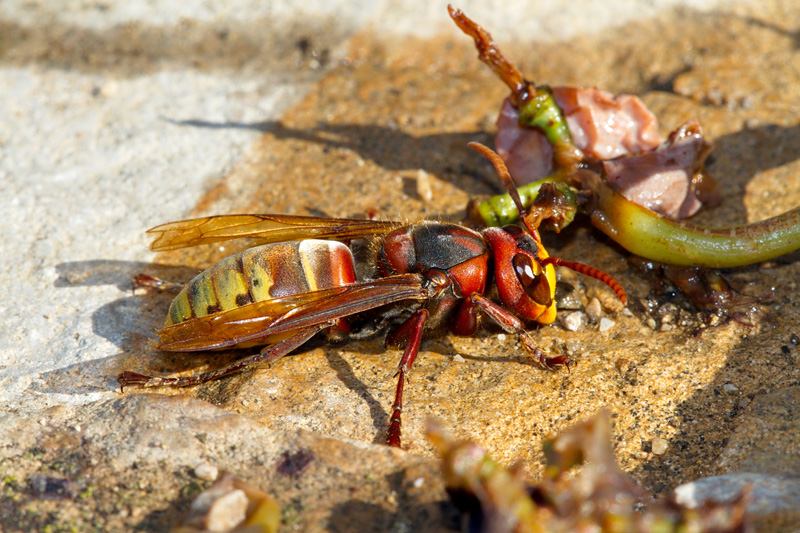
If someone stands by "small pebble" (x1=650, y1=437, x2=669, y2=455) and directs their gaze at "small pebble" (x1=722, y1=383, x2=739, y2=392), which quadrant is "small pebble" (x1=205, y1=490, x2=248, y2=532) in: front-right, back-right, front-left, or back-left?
back-left

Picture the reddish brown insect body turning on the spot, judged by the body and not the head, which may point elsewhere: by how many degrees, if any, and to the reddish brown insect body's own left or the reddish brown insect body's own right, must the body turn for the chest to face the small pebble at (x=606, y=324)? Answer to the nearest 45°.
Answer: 0° — it already faces it

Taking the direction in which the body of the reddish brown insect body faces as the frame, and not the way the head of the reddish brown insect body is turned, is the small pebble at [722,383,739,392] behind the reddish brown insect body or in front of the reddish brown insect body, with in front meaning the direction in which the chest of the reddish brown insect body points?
in front

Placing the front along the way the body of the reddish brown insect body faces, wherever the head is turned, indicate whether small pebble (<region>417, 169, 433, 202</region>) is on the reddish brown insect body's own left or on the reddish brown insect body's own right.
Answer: on the reddish brown insect body's own left

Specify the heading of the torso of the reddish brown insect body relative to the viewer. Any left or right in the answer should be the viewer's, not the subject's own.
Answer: facing to the right of the viewer

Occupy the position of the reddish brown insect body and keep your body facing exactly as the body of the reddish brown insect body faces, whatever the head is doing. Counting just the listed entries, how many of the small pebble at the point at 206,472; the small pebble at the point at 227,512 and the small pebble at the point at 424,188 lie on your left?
1

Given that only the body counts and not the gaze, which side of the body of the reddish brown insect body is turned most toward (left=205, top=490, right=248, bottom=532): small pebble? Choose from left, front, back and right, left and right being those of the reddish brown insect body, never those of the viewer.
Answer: right

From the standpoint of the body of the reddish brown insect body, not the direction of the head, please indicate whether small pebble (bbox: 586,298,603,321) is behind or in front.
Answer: in front
